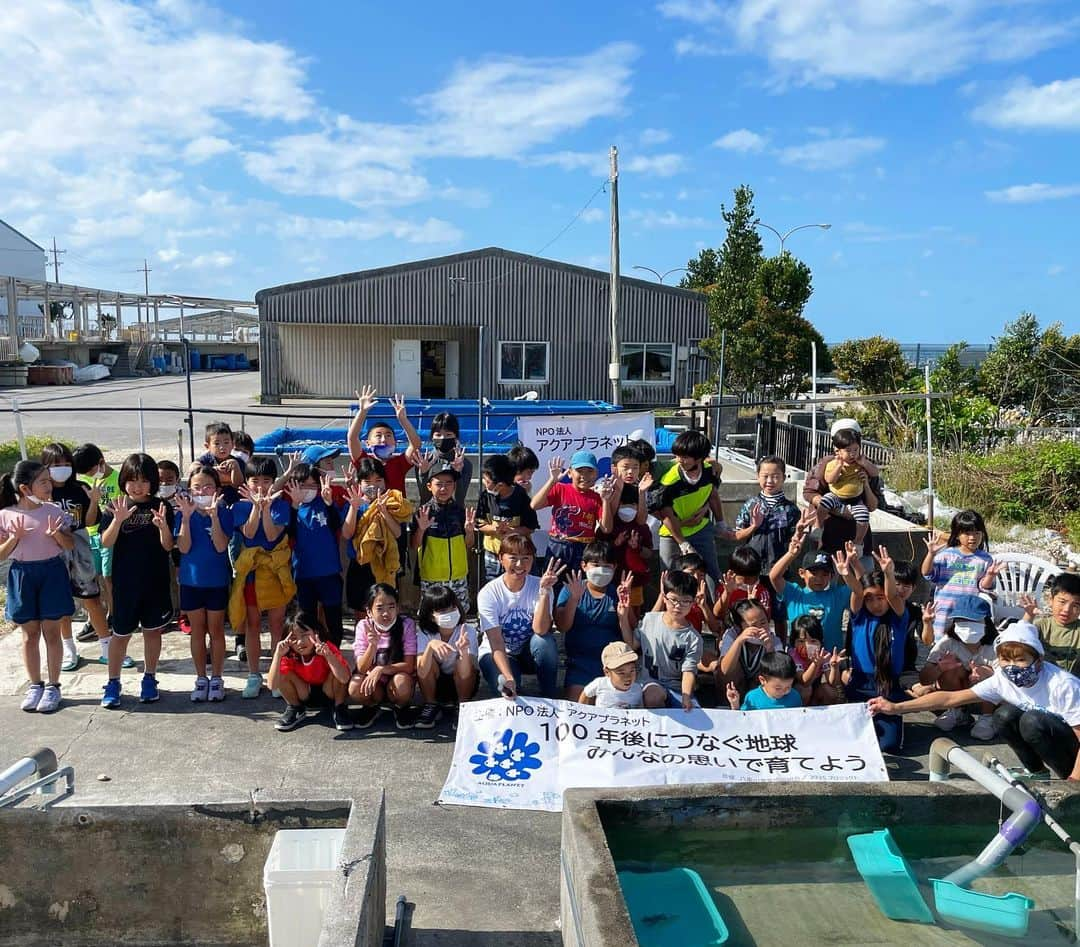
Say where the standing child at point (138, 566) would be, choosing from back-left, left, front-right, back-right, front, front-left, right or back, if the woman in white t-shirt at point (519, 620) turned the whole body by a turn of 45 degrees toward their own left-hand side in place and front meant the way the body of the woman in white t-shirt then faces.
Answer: back-right

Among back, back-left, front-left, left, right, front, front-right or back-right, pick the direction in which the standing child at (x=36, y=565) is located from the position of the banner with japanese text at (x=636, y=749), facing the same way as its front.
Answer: right

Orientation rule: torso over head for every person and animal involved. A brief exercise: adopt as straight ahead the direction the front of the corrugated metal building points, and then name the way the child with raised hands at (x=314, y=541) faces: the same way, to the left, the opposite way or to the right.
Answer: the same way

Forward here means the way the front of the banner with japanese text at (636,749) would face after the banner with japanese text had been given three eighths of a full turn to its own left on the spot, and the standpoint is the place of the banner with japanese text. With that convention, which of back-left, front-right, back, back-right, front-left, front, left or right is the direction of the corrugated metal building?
front-left

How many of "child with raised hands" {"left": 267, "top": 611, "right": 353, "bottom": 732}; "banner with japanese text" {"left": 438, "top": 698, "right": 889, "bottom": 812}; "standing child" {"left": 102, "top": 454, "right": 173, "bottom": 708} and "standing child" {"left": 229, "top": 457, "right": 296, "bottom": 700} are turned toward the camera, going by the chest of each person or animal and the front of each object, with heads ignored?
4

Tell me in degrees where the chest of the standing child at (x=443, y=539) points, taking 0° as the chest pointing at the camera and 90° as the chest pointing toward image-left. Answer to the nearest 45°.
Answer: approximately 0°

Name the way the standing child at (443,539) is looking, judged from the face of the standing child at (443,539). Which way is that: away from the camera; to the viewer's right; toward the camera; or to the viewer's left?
toward the camera

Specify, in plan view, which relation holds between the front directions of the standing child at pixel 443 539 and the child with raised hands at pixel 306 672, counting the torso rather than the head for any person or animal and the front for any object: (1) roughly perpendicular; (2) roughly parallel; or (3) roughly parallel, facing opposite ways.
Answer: roughly parallel

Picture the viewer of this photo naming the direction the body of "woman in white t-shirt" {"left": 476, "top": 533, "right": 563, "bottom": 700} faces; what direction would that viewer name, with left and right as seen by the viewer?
facing the viewer

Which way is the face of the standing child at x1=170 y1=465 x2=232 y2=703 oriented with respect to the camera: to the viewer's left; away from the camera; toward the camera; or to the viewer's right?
toward the camera

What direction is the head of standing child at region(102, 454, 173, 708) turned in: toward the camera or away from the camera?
toward the camera

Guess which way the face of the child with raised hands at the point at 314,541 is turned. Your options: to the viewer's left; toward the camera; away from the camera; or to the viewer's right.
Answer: toward the camera

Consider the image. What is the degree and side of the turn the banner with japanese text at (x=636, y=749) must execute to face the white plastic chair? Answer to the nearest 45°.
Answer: approximately 135° to its left

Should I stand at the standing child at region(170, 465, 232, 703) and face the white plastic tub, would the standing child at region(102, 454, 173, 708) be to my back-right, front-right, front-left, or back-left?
back-right

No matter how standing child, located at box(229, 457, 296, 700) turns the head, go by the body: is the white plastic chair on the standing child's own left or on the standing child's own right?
on the standing child's own left

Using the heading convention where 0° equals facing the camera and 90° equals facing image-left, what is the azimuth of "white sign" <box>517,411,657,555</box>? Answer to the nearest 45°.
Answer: approximately 0°

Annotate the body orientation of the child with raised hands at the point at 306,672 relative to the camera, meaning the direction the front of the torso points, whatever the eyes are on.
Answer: toward the camera

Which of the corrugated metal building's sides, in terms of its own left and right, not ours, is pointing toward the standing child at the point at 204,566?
front

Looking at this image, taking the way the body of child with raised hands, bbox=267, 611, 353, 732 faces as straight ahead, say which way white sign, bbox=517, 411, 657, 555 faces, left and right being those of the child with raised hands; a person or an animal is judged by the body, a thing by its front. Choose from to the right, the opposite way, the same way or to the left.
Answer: the same way

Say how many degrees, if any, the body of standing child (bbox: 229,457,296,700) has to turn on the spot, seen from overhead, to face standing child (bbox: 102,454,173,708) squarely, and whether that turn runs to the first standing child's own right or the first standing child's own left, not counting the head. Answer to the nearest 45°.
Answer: approximately 90° to the first standing child's own right
